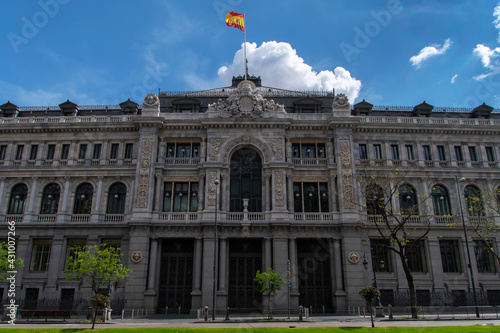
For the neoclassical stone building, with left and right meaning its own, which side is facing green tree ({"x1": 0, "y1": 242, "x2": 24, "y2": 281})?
right

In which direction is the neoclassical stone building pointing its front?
toward the camera
